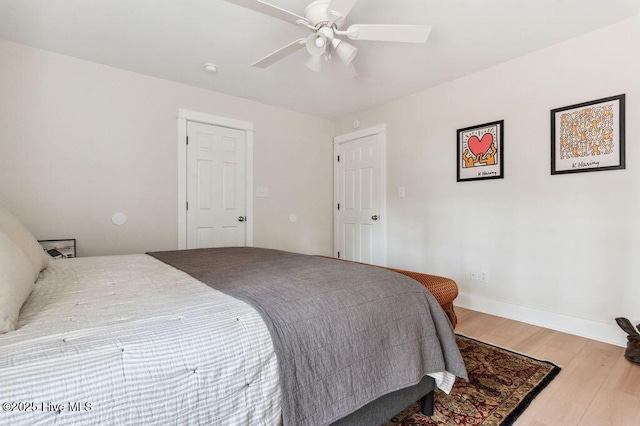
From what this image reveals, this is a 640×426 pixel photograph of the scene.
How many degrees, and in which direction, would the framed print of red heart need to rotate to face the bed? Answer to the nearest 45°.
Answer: approximately 45° to its left

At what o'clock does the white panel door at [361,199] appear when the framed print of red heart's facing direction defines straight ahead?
The white panel door is roughly at 2 o'clock from the framed print of red heart.

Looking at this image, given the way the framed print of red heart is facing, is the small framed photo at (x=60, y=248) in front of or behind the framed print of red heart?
in front

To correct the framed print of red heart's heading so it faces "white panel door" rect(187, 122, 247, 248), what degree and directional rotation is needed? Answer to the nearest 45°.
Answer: approximately 45° to its right

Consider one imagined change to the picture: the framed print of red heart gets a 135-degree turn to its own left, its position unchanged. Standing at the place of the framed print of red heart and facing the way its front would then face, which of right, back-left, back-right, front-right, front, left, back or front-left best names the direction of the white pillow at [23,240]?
back-right

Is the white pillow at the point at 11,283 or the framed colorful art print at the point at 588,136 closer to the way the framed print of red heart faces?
the white pillow

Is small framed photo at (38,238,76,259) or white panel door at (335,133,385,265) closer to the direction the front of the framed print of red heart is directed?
the small framed photo

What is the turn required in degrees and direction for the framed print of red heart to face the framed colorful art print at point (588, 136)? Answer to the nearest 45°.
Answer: approximately 135° to its left

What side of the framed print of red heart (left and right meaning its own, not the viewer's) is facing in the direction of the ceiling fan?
front

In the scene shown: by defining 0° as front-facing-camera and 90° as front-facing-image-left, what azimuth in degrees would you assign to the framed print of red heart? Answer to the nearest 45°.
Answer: approximately 45°
